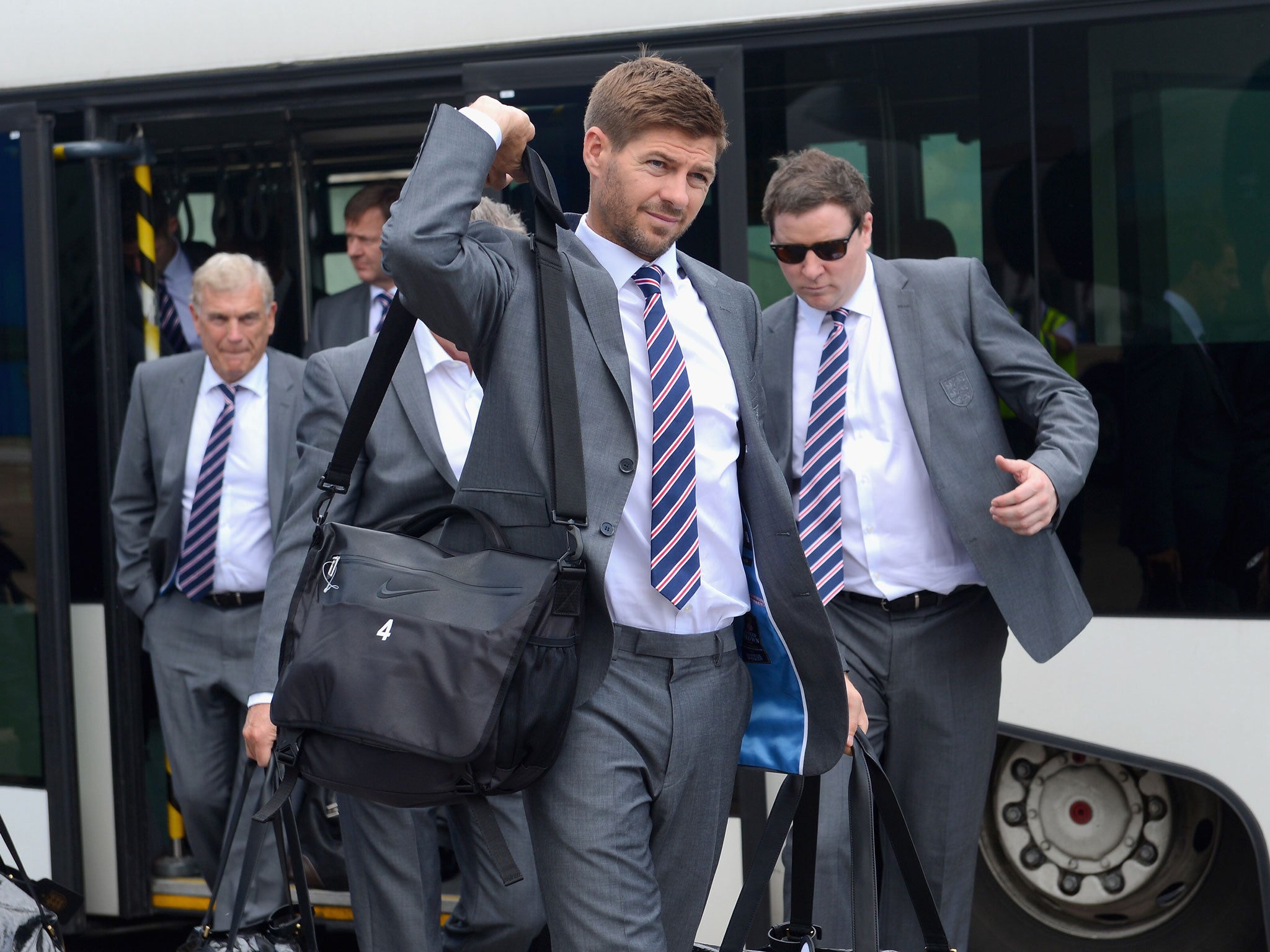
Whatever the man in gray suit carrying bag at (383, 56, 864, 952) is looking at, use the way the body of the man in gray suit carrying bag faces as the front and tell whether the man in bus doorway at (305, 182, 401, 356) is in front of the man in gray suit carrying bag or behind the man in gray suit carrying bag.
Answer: behind

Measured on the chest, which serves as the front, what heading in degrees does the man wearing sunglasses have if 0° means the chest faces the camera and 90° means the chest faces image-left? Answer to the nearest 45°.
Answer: approximately 45°

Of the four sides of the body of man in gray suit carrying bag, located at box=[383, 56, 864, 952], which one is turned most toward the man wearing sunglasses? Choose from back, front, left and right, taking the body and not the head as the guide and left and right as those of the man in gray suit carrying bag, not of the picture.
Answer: left

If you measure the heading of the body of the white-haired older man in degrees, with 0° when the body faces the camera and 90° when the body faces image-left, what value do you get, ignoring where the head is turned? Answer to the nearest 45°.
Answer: approximately 0°
